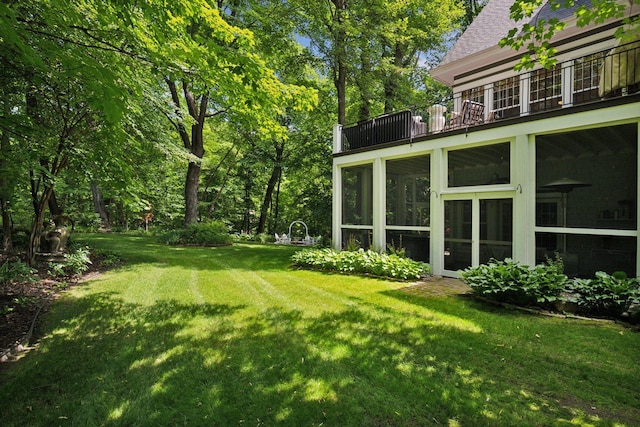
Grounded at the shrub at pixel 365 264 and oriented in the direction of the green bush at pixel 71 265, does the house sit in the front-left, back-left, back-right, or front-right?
back-left

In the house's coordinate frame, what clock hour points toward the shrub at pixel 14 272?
The shrub is roughly at 12 o'clock from the house.

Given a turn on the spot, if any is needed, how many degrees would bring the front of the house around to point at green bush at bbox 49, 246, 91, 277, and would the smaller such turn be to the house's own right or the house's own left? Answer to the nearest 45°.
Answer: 0° — it already faces it

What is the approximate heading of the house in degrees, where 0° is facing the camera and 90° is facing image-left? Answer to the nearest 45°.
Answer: approximately 45°

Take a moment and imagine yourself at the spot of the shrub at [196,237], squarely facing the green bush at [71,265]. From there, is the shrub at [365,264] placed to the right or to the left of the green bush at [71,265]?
left

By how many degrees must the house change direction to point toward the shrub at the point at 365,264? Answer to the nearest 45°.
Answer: approximately 45° to its right
